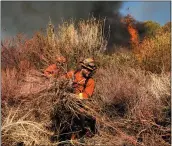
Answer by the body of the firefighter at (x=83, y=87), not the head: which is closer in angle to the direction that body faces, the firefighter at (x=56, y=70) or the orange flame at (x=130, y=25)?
the firefighter

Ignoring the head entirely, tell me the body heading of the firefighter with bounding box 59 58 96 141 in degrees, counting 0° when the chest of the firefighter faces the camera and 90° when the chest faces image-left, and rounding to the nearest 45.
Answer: approximately 45°

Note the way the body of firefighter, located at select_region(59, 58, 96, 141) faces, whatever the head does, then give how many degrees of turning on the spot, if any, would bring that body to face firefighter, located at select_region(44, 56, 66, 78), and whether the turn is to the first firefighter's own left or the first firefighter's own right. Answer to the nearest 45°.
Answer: approximately 45° to the first firefighter's own right

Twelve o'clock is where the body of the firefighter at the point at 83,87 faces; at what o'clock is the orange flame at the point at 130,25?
The orange flame is roughly at 7 o'clock from the firefighter.
